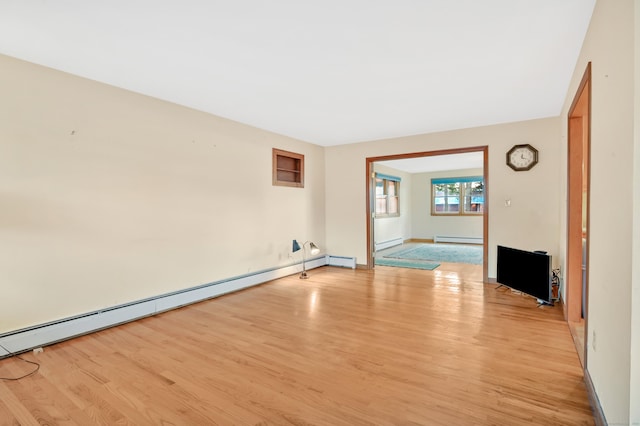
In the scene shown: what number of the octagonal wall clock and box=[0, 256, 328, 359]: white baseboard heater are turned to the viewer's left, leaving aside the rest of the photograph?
0

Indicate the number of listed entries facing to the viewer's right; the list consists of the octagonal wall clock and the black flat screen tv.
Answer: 0

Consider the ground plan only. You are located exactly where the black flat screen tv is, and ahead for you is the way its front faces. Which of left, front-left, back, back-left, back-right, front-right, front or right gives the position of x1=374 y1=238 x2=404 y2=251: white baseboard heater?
right

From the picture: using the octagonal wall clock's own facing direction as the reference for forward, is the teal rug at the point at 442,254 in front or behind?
behind

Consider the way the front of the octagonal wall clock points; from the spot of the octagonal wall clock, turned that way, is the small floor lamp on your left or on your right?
on your right

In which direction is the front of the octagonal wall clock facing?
toward the camera

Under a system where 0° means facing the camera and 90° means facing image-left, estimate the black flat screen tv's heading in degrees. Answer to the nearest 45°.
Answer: approximately 45°

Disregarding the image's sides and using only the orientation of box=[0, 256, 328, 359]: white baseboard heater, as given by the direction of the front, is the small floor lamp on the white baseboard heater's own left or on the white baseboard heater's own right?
on the white baseboard heater's own left
